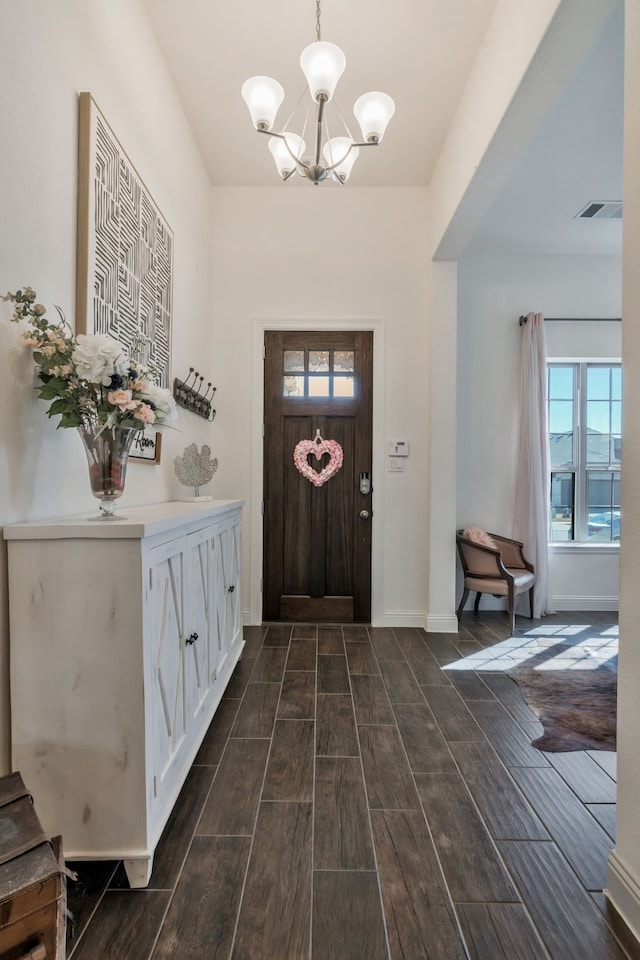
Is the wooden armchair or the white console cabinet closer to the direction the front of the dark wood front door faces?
the white console cabinet

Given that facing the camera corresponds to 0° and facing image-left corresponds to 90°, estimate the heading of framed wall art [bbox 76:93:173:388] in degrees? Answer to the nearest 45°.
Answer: approximately 270°

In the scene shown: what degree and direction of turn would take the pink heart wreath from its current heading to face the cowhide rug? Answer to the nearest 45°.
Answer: approximately 45° to its left

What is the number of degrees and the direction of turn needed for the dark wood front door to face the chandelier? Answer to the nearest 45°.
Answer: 0° — it already faces it

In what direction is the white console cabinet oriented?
to the viewer's right

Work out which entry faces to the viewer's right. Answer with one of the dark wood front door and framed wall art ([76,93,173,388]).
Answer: the framed wall art

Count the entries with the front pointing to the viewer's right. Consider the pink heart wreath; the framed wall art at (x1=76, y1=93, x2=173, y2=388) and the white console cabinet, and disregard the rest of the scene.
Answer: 2

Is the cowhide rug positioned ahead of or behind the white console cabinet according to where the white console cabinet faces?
ahead

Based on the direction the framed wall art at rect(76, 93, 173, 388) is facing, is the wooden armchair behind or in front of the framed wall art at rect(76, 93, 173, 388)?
in front

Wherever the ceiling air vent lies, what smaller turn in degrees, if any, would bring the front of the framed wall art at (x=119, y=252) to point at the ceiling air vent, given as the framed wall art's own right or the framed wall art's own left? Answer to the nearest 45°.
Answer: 0° — it already faces it
